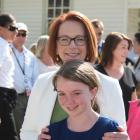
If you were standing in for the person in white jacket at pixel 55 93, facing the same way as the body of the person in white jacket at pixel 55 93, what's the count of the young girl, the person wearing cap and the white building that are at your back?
2

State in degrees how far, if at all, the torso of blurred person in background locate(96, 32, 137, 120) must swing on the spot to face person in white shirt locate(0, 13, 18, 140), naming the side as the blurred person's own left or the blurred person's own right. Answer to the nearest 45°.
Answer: approximately 135° to the blurred person's own right

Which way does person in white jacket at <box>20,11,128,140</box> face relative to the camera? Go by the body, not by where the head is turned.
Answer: toward the camera

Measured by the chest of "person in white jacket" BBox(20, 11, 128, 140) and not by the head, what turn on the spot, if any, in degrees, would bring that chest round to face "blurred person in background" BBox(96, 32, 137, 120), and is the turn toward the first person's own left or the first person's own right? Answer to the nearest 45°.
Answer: approximately 180°

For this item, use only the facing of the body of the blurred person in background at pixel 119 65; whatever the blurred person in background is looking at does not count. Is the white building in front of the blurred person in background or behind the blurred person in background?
behind

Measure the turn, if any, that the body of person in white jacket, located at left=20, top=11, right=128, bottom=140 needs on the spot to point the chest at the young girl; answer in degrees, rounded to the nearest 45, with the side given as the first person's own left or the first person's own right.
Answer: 0° — they already face them

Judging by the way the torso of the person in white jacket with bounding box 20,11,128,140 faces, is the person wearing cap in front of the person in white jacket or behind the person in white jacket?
behind
